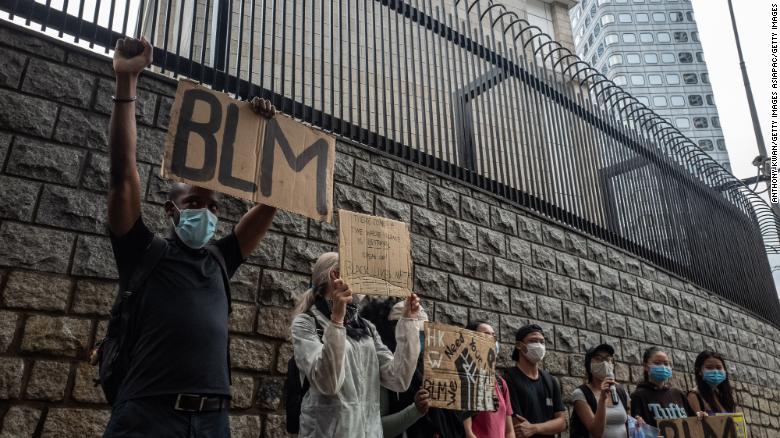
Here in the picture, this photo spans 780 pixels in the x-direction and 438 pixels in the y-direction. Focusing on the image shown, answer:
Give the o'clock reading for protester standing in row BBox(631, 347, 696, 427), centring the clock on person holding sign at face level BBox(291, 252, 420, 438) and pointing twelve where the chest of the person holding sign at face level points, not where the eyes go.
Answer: The protester standing in row is roughly at 9 o'clock from the person holding sign at face level.

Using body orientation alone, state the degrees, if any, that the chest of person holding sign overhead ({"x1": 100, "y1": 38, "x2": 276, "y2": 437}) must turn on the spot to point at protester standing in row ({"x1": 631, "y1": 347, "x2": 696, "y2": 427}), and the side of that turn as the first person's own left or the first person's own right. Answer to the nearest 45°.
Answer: approximately 90° to the first person's own left

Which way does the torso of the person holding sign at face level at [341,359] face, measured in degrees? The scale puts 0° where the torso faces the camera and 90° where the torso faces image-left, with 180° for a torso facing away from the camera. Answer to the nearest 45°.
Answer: approximately 315°

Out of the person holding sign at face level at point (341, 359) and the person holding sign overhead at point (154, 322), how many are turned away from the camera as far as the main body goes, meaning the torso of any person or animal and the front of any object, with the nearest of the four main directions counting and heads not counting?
0

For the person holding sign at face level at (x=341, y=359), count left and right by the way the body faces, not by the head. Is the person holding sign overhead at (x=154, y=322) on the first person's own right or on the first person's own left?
on the first person's own right

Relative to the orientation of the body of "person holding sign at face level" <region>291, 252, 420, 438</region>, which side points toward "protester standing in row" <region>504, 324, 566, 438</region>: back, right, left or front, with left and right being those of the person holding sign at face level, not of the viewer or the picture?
left

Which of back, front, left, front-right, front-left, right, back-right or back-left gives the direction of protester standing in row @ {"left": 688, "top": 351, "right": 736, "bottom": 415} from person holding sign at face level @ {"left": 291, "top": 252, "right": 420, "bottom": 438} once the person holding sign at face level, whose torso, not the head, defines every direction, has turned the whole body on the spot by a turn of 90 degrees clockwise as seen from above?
back

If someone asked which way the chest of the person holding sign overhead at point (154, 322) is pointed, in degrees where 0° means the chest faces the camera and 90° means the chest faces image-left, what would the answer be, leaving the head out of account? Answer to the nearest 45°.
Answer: approximately 315°

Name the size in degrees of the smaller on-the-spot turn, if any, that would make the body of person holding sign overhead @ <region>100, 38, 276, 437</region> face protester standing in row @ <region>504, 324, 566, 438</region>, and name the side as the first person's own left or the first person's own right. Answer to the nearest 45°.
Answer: approximately 90° to the first person's own left

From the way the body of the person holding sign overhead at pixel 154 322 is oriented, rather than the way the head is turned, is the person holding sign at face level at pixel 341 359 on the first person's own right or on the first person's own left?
on the first person's own left
